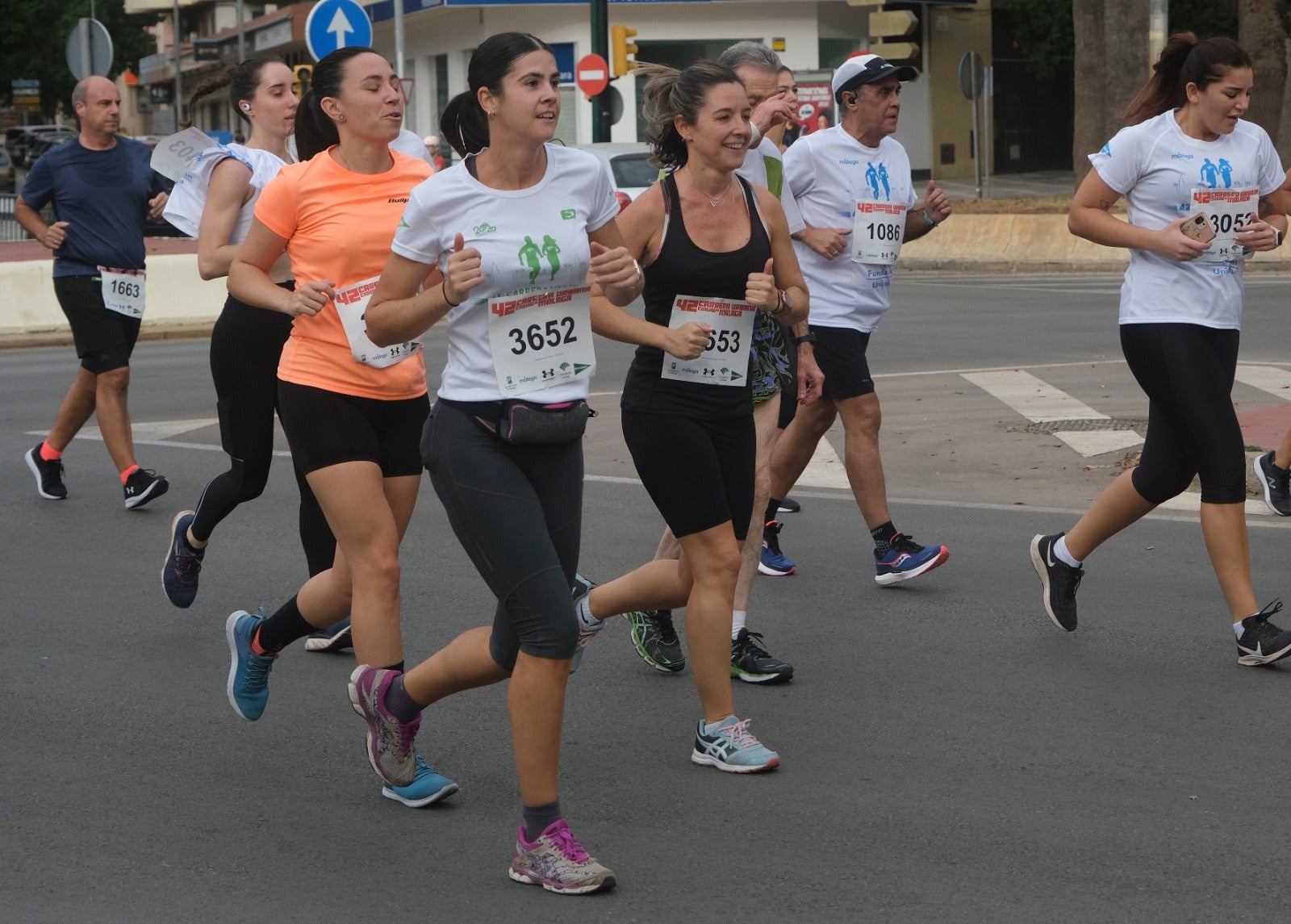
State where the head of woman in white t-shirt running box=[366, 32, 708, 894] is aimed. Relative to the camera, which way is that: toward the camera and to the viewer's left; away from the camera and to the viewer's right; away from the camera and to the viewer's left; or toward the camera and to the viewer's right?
toward the camera and to the viewer's right

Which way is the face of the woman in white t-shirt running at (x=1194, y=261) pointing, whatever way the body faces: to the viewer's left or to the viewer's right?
to the viewer's right

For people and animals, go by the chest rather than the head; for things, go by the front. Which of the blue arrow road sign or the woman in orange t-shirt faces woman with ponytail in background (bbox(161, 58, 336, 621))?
the blue arrow road sign

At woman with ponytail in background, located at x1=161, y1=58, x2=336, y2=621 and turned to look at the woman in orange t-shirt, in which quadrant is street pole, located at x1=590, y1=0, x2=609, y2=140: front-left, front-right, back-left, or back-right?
back-left

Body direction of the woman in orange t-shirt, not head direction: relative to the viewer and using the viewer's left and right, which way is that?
facing the viewer and to the right of the viewer

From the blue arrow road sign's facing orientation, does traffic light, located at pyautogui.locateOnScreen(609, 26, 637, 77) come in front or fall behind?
behind

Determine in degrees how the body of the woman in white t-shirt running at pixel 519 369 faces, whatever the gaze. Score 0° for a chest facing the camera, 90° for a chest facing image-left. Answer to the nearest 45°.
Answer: approximately 315°

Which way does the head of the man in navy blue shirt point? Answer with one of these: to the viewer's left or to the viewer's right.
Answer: to the viewer's right

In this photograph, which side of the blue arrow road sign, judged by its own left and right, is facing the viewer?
front

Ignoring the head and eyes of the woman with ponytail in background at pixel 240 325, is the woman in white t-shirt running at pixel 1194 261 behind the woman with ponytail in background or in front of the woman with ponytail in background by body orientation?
in front

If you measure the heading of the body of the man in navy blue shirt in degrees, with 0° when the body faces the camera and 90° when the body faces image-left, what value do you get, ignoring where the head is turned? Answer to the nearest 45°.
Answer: approximately 315°

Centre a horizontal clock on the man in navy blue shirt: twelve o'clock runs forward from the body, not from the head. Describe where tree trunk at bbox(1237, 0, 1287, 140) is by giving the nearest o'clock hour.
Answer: The tree trunk is roughly at 9 o'clock from the man in navy blue shirt.
